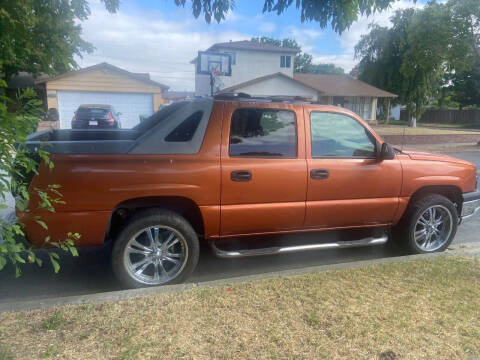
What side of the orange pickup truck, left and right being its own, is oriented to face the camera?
right

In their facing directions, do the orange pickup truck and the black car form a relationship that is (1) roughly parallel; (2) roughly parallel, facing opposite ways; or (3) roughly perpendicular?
roughly perpendicular

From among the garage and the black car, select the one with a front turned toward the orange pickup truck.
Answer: the garage

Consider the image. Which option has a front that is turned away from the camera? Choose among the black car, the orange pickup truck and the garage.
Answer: the black car

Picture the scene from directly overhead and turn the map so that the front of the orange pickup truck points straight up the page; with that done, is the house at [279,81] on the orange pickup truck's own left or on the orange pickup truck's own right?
on the orange pickup truck's own left

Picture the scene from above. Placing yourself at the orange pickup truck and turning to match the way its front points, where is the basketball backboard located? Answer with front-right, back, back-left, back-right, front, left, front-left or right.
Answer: left

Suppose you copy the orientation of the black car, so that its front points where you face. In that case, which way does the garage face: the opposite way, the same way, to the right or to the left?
the opposite way

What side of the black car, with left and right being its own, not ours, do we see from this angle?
back

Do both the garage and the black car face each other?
yes

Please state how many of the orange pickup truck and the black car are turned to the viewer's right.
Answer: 1

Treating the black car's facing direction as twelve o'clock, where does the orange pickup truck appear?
The orange pickup truck is roughly at 6 o'clock from the black car.

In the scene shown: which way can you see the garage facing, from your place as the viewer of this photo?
facing the viewer

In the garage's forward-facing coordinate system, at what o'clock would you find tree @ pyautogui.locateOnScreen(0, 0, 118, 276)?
The tree is roughly at 12 o'clock from the garage.

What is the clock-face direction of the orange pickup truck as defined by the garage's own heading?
The orange pickup truck is roughly at 12 o'clock from the garage.
